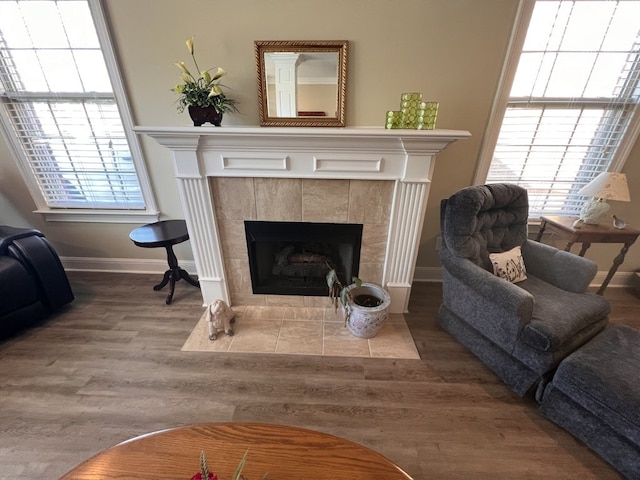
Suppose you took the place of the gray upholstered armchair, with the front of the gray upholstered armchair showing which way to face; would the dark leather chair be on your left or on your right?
on your right

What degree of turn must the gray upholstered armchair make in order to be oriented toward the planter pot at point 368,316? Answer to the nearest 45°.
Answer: approximately 90° to its right

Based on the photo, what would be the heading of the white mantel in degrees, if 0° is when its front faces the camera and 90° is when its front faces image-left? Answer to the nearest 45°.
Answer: approximately 0°

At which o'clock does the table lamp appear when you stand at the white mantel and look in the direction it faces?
The table lamp is roughly at 9 o'clock from the white mantel.

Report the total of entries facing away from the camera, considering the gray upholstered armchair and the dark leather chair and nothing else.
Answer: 0

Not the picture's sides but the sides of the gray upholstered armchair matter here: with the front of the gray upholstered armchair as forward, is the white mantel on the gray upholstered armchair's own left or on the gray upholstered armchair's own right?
on the gray upholstered armchair's own right

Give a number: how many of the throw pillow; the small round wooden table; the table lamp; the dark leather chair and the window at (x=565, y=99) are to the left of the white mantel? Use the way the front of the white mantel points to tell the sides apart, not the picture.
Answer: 3

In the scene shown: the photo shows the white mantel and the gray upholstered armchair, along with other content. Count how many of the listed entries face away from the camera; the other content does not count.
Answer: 0

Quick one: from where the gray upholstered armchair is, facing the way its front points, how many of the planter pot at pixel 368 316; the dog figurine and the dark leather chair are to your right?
3

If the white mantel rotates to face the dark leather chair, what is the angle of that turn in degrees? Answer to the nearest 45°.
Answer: approximately 90° to its right
